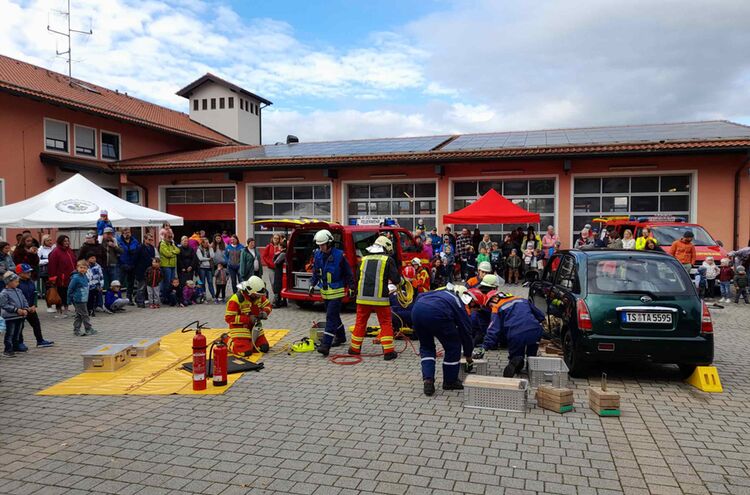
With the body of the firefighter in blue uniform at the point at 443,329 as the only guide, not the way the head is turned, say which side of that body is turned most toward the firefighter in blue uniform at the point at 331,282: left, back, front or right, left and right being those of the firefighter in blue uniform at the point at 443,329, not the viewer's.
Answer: left

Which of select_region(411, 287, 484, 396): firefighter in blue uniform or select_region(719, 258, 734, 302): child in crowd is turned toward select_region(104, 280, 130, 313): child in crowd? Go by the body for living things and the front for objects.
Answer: select_region(719, 258, 734, 302): child in crowd

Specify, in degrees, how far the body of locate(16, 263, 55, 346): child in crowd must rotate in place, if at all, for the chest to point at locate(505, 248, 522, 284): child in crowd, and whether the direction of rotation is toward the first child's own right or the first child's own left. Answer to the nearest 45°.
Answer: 0° — they already face them

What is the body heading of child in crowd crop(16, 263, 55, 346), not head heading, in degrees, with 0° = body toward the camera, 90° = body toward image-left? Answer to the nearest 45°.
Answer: approximately 270°

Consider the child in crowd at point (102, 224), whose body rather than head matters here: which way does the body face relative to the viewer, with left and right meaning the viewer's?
facing the viewer

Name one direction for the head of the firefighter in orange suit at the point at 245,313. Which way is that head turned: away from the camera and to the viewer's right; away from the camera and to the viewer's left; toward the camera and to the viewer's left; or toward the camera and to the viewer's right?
toward the camera and to the viewer's right

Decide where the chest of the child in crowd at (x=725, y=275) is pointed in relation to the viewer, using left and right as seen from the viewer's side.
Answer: facing the viewer and to the left of the viewer

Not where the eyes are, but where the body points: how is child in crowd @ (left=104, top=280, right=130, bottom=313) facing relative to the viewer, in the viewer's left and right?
facing the viewer and to the right of the viewer

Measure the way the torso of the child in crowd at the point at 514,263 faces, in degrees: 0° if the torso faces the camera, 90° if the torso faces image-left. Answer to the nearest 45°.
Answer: approximately 0°

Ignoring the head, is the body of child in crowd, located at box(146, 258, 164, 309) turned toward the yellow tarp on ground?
yes

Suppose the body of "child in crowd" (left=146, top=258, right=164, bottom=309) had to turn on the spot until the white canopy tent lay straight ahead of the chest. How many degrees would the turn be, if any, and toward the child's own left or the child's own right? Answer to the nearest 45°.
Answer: approximately 135° to the child's own right

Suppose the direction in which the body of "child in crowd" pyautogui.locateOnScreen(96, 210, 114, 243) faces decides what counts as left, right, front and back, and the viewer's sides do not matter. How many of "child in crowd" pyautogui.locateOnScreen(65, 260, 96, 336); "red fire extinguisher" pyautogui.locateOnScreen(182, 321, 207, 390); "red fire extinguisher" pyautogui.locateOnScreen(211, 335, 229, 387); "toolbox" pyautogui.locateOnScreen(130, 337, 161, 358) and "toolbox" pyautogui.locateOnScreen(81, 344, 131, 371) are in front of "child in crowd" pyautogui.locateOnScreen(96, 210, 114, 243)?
5

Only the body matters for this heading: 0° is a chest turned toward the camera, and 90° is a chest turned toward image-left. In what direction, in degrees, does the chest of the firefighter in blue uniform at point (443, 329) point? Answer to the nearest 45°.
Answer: approximately 225°

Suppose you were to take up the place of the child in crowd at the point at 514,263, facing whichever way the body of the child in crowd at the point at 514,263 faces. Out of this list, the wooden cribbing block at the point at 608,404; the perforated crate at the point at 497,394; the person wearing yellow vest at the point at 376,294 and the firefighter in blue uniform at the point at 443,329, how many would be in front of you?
4

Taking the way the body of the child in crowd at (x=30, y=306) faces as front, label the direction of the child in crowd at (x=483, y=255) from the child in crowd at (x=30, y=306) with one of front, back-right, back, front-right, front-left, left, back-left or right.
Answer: front

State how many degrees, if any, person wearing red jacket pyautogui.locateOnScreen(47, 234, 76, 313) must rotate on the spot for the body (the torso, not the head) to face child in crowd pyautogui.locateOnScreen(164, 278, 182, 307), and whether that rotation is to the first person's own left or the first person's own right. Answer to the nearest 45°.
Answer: approximately 45° to the first person's own left

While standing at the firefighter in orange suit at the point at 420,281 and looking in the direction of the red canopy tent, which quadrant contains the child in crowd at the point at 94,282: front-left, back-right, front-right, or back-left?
back-left

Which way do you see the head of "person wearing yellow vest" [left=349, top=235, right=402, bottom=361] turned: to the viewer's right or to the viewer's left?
to the viewer's right
